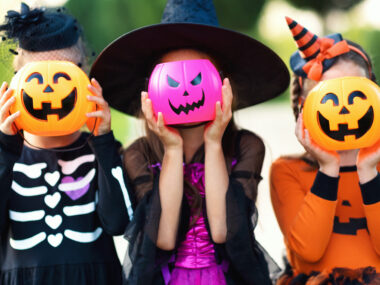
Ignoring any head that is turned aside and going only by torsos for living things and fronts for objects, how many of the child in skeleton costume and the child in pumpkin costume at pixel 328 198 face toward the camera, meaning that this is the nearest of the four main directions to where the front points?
2

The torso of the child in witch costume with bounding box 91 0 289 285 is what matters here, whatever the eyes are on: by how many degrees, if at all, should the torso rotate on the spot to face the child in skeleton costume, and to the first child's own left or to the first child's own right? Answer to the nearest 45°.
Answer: approximately 90° to the first child's own right

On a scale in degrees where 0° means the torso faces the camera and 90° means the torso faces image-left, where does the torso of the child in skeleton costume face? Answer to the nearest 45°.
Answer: approximately 0°

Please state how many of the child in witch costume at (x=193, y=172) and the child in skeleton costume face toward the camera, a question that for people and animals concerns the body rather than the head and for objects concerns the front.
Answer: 2

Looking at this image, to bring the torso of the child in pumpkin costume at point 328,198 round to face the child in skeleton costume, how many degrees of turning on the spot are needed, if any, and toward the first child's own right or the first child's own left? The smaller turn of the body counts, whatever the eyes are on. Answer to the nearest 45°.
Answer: approximately 90° to the first child's own right
